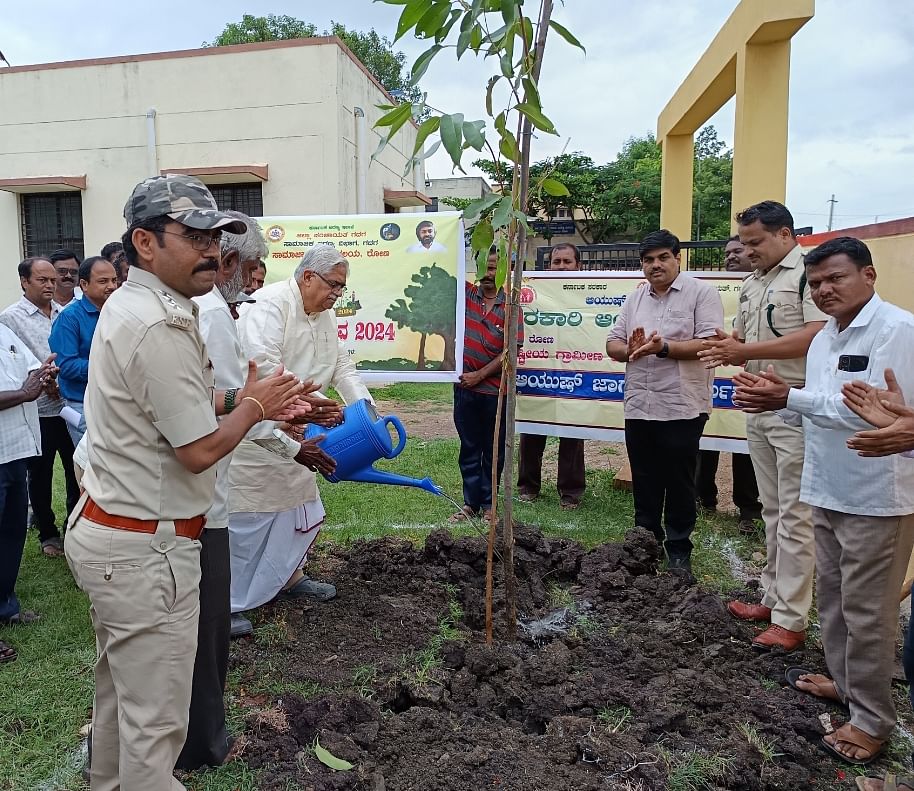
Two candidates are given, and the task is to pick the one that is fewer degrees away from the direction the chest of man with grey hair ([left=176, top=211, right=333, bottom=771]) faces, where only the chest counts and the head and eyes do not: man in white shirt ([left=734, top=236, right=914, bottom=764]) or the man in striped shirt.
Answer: the man in white shirt

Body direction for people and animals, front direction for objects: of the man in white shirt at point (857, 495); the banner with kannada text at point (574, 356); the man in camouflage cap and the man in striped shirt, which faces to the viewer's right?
the man in camouflage cap

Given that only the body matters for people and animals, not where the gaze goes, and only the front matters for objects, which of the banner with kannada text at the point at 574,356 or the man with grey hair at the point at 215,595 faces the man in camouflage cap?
the banner with kannada text

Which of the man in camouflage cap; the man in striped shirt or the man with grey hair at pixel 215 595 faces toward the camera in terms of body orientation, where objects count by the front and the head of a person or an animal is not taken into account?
the man in striped shirt

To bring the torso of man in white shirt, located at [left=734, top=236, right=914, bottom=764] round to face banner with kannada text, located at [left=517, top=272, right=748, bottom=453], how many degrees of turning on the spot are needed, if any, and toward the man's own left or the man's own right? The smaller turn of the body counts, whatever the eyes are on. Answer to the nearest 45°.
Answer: approximately 90° to the man's own right

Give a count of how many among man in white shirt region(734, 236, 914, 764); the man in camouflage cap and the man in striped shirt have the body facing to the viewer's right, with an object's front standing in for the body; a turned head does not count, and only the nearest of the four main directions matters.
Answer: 1

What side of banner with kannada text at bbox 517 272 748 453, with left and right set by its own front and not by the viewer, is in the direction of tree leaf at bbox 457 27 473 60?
front

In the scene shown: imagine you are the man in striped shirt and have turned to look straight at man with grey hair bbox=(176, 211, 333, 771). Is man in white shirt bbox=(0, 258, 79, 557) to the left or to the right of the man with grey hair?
right

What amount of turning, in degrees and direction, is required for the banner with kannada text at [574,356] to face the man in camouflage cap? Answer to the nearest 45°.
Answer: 0° — it already faces them

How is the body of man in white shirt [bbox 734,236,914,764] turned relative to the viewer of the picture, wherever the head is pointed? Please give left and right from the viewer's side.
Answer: facing the viewer and to the left of the viewer

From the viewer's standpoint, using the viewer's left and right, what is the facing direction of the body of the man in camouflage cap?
facing to the right of the viewer

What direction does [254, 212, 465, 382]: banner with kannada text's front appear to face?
toward the camera

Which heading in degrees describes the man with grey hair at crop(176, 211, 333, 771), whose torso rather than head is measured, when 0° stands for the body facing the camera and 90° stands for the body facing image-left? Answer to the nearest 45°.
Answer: approximately 270°

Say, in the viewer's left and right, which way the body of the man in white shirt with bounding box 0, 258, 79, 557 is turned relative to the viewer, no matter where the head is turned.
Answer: facing the viewer and to the right of the viewer
